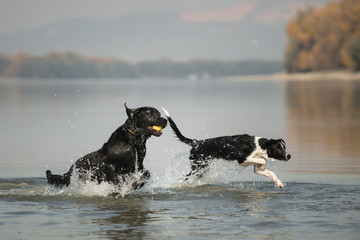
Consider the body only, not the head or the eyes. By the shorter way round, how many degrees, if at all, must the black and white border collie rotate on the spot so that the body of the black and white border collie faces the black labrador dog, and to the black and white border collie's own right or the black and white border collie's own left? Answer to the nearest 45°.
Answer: approximately 135° to the black and white border collie's own right

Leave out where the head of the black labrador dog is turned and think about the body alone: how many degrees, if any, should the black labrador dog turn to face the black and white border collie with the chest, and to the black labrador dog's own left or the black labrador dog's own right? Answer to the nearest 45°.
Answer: approximately 45° to the black labrador dog's own left

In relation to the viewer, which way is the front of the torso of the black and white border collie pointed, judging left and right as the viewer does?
facing to the right of the viewer

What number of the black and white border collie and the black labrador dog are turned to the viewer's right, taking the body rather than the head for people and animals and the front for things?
2

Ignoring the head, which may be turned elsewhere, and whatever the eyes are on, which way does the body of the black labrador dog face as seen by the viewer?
to the viewer's right
